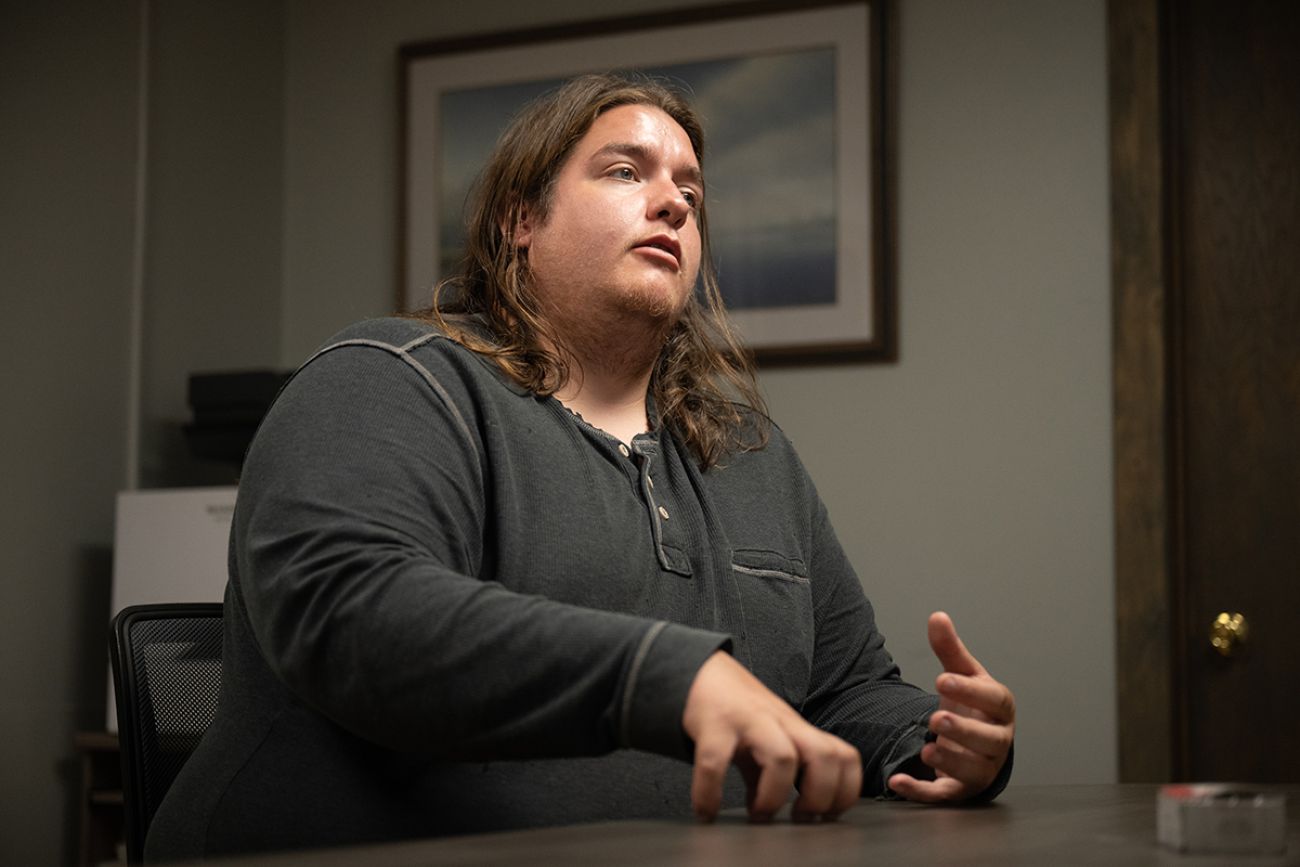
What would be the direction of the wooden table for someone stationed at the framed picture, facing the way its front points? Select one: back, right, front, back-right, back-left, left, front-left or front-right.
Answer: front-left

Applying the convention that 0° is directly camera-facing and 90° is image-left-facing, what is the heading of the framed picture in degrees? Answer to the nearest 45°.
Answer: approximately 45°

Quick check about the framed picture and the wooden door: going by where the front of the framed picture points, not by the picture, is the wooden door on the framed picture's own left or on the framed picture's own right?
on the framed picture's own left

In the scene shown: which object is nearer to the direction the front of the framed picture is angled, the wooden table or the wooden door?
the wooden table
